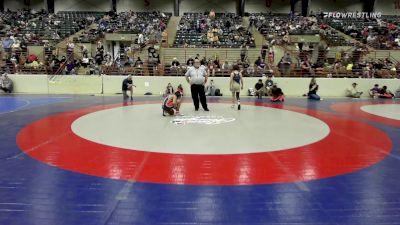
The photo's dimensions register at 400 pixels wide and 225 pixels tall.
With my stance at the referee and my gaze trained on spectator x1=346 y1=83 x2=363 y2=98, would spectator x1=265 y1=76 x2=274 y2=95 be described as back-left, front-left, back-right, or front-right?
front-left

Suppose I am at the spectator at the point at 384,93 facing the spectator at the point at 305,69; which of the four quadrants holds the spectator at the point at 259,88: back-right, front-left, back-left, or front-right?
front-left

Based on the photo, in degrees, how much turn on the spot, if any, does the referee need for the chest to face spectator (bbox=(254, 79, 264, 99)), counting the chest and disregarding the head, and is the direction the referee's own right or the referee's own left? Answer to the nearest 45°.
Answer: approximately 135° to the referee's own left

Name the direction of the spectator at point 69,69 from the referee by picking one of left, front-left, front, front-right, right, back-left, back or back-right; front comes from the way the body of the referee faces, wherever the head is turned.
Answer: back-right

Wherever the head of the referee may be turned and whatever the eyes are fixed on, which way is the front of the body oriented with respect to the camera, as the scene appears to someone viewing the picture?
toward the camera

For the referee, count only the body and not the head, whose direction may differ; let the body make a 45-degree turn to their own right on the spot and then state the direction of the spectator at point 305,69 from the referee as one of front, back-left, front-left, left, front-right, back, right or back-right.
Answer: back

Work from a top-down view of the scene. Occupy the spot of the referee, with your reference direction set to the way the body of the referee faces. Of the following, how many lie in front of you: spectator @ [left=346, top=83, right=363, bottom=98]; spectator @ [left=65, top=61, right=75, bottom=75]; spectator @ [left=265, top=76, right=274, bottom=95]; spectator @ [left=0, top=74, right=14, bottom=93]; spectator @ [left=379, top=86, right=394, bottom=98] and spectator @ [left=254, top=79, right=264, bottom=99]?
0

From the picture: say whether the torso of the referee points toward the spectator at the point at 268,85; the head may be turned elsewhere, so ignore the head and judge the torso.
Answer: no

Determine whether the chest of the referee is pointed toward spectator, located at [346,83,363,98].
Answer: no

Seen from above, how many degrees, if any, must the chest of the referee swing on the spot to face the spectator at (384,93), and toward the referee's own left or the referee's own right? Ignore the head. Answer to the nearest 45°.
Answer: approximately 135° to the referee's own left

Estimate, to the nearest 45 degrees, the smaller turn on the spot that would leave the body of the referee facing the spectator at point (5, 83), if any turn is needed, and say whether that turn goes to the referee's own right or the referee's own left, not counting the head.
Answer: approximately 135° to the referee's own right

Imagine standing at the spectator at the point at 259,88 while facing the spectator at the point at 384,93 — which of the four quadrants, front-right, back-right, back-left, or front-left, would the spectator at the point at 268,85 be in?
front-left

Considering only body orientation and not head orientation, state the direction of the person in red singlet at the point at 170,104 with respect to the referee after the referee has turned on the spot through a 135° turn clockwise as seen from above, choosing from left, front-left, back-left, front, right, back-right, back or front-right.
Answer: left

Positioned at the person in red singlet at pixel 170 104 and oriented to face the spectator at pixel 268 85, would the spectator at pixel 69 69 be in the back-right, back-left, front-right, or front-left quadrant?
front-left
